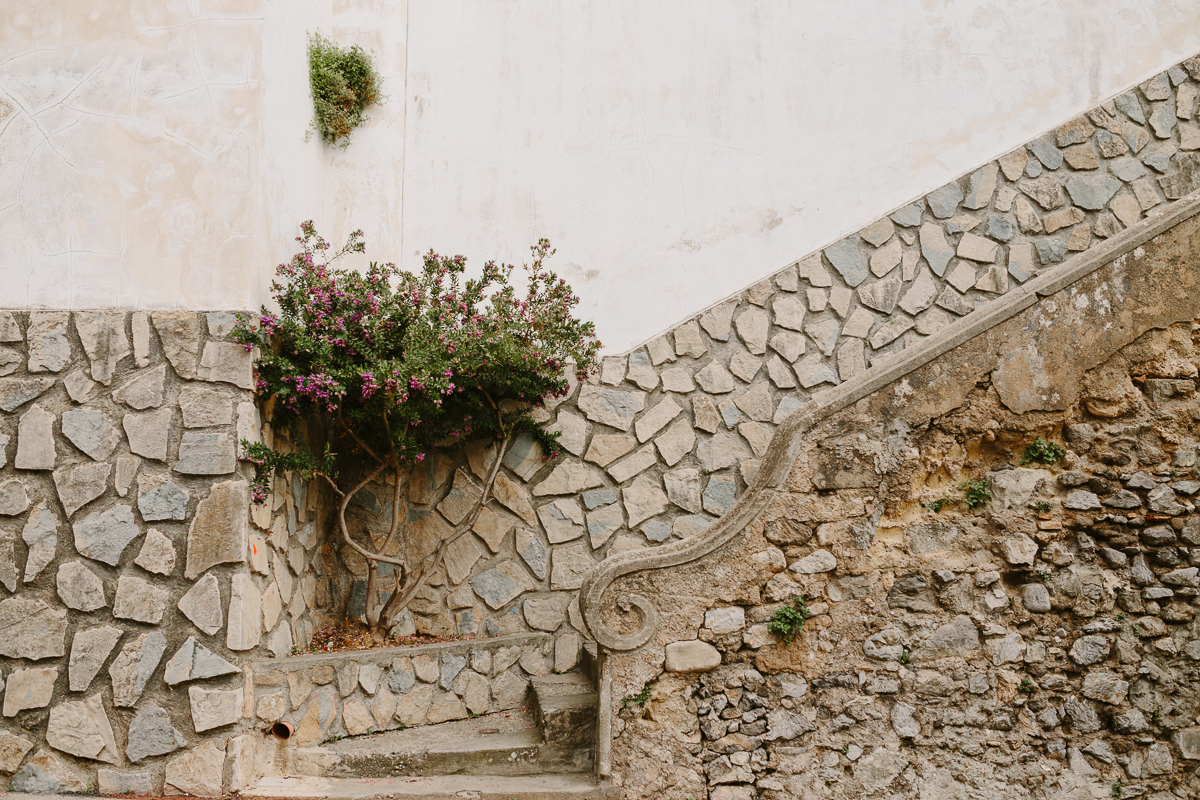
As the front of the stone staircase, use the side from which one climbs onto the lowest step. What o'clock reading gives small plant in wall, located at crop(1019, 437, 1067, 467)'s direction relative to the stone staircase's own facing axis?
The small plant in wall is roughly at 10 o'clock from the stone staircase.

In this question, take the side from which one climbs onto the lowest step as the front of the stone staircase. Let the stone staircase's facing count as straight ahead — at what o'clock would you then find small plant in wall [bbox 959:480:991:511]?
The small plant in wall is roughly at 10 o'clock from the stone staircase.

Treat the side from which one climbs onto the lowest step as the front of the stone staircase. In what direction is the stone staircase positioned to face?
toward the camera

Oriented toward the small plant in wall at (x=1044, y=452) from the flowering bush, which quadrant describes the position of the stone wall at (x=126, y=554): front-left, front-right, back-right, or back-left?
back-right

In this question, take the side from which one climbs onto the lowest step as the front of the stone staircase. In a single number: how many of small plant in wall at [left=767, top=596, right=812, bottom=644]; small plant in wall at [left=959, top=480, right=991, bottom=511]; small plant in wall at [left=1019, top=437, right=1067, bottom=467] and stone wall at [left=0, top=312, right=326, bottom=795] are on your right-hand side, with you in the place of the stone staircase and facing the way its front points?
1

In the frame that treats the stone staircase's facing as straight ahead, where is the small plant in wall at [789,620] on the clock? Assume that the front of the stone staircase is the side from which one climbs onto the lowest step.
The small plant in wall is roughly at 10 o'clock from the stone staircase.

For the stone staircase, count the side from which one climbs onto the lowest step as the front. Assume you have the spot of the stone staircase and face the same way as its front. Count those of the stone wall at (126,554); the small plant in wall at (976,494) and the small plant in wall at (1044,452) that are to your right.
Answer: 1

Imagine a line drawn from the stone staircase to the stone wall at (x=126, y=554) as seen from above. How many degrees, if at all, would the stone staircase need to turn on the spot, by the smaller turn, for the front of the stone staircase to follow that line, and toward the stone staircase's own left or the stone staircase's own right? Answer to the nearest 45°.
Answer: approximately 90° to the stone staircase's own right
